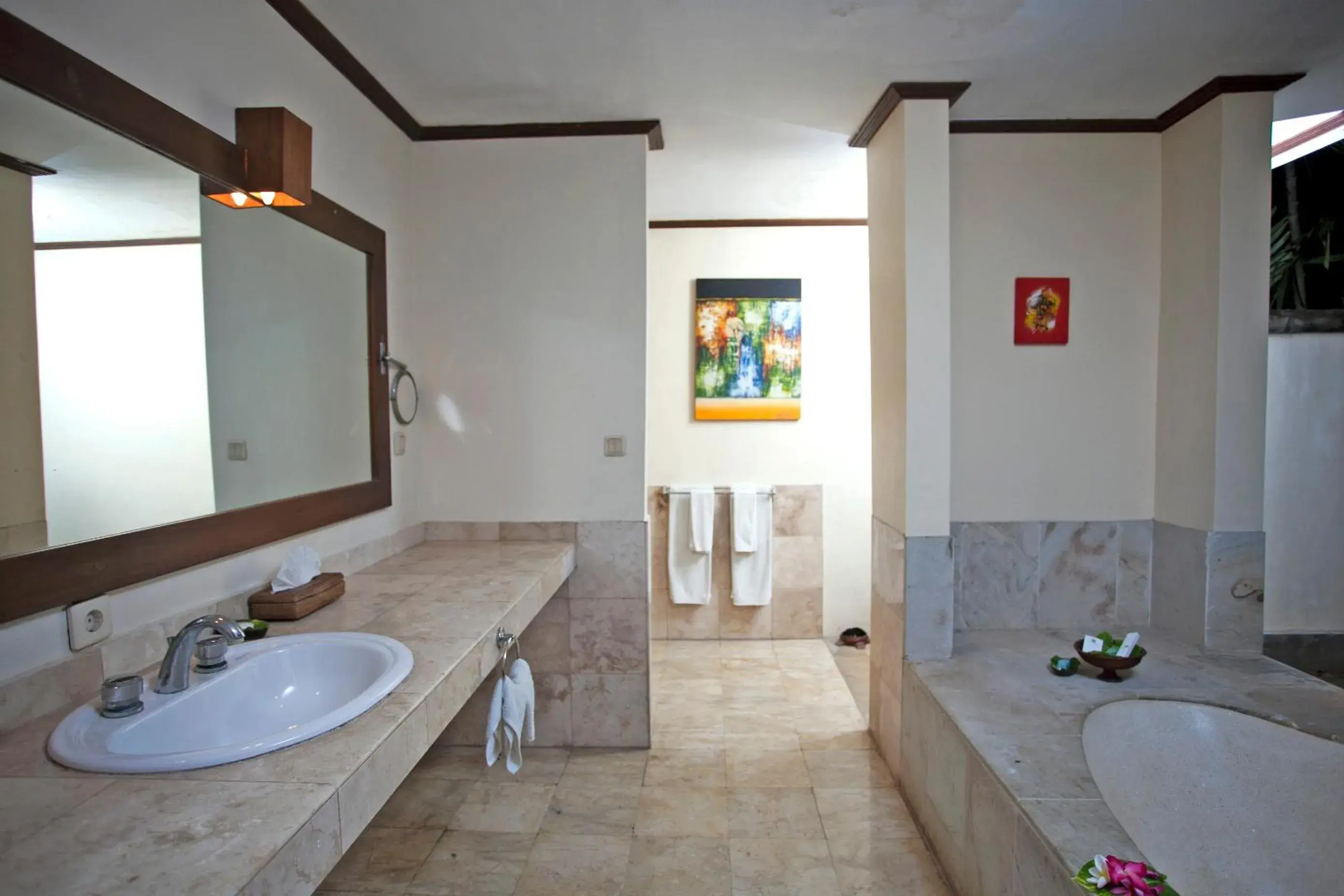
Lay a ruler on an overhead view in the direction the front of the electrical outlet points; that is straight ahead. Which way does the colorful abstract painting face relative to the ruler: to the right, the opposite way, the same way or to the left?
to the right

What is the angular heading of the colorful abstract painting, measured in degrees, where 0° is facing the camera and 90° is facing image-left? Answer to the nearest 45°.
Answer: approximately 0°

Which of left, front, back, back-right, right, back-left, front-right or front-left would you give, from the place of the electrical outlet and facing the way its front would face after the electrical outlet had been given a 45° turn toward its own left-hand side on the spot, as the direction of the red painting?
front

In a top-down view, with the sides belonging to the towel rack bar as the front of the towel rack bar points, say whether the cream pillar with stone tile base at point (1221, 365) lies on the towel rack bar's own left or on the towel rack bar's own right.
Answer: on the towel rack bar's own left

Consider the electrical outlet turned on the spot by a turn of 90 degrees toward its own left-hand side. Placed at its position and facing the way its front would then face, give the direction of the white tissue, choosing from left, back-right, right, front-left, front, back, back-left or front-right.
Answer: front

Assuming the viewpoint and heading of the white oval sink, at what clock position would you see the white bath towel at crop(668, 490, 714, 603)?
The white bath towel is roughly at 9 o'clock from the white oval sink.

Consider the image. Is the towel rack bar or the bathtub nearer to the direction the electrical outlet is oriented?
the bathtub

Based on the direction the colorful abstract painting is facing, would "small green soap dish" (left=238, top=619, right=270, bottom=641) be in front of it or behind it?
in front

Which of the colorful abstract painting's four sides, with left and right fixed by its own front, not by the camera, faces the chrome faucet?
front

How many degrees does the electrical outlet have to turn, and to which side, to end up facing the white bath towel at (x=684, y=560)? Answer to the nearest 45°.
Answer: approximately 90° to its left

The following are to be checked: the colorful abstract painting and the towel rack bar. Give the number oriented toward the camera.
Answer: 2

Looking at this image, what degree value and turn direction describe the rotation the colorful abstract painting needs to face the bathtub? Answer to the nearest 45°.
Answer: approximately 45° to its left

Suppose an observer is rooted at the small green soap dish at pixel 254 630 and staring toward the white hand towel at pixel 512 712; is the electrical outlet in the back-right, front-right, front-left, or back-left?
back-right
